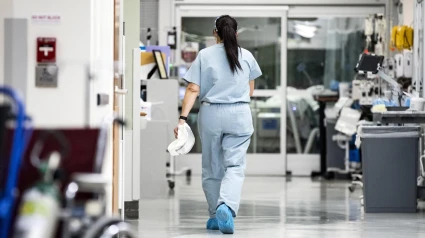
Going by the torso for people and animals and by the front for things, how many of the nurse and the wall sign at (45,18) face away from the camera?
1

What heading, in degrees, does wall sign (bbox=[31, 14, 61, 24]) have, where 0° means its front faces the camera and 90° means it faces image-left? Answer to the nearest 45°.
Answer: approximately 0°

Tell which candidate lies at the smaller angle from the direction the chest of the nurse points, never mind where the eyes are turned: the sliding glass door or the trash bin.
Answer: the sliding glass door

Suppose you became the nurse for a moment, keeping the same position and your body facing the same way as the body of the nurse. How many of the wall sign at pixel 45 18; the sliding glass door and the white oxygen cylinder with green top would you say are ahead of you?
1

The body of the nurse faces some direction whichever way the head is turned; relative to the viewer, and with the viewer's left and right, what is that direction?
facing away from the viewer

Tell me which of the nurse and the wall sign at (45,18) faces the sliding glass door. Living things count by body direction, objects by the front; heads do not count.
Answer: the nurse

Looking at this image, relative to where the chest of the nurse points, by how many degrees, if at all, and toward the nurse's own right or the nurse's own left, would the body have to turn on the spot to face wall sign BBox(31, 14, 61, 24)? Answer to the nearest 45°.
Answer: approximately 135° to the nurse's own left

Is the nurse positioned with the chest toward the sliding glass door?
yes
